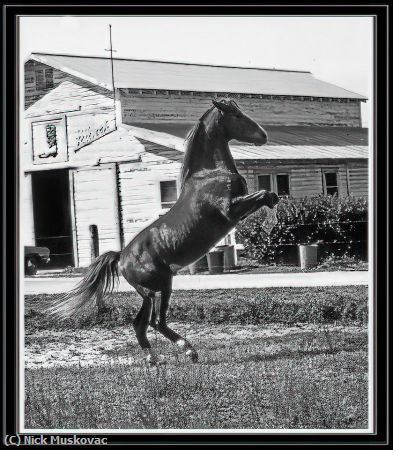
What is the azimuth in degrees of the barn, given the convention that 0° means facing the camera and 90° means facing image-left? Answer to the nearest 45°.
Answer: approximately 45°
